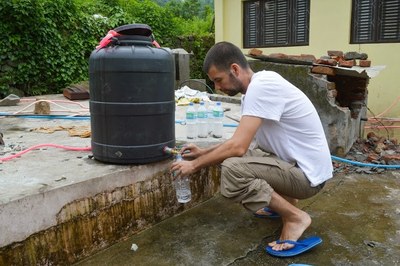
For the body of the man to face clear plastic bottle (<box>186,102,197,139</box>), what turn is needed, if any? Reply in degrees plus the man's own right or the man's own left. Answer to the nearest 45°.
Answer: approximately 45° to the man's own right

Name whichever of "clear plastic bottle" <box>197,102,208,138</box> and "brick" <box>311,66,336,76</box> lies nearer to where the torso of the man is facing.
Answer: the clear plastic bottle

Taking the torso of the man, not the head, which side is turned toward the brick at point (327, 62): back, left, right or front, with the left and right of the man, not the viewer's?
right

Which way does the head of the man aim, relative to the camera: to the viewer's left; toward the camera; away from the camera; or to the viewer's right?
to the viewer's left

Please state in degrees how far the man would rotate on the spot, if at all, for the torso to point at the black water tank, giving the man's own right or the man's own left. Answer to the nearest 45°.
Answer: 0° — they already face it

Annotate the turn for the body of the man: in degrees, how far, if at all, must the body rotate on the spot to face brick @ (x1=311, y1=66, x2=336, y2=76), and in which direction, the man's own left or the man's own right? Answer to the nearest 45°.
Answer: approximately 90° to the man's own right

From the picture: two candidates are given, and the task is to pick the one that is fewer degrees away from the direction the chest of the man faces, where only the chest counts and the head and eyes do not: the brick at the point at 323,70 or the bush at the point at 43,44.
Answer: the bush

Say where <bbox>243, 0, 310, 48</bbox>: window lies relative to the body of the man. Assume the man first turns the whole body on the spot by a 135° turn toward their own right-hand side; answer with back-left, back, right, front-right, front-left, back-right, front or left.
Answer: front-left

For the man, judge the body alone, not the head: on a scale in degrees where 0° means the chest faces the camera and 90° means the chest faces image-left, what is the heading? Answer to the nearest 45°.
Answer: approximately 90°

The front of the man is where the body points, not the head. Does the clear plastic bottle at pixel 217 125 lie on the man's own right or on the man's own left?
on the man's own right

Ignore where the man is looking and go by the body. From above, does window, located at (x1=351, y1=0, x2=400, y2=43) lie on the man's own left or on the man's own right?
on the man's own right
